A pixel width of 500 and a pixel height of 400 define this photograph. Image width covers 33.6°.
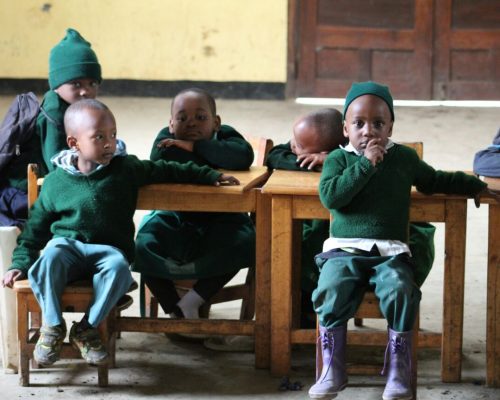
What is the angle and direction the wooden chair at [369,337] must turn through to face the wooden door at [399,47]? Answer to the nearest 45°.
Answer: approximately 180°

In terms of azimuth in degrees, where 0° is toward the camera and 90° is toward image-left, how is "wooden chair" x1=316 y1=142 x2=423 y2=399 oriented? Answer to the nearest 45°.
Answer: approximately 0°

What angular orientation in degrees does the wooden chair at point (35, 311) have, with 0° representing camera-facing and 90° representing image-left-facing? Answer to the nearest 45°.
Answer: approximately 0°

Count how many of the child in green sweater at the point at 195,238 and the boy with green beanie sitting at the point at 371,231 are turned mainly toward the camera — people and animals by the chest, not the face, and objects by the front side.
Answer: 2

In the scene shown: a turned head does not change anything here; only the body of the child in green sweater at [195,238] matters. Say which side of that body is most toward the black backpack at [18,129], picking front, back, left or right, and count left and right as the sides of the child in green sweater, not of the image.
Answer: right
